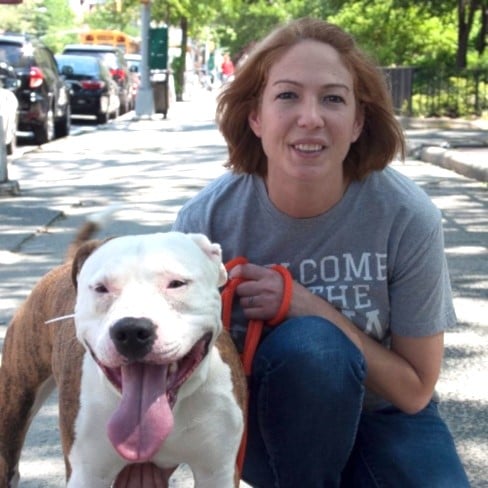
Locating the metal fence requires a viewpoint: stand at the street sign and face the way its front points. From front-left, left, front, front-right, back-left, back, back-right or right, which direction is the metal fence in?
front-left

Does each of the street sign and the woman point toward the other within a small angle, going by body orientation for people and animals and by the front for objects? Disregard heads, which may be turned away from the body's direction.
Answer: no

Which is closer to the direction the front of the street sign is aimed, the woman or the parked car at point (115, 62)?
the woman

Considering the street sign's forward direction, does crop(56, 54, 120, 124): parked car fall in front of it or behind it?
in front

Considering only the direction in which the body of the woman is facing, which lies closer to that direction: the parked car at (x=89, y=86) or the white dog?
the white dog

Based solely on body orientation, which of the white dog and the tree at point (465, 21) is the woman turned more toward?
the white dog

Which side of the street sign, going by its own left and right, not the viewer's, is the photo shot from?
front

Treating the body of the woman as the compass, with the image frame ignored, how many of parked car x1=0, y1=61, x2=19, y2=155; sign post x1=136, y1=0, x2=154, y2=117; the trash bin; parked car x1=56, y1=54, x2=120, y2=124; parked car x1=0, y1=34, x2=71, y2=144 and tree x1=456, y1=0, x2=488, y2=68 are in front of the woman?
0

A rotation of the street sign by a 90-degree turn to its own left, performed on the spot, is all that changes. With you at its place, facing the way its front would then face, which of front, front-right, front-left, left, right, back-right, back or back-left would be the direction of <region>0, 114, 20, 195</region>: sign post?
right

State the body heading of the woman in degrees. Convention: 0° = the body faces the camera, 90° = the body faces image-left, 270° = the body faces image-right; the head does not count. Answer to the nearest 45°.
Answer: approximately 0°

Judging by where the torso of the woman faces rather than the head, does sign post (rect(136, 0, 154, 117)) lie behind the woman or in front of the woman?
behind

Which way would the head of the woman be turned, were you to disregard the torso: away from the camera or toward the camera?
toward the camera

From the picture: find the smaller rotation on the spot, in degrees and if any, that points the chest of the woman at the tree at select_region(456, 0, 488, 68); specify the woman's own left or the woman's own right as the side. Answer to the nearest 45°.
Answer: approximately 180°

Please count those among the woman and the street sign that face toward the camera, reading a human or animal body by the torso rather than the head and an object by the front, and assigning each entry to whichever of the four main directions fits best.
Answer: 2

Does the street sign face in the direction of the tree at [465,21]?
no

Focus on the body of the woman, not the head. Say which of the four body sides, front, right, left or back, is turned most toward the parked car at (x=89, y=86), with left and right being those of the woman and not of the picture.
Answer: back

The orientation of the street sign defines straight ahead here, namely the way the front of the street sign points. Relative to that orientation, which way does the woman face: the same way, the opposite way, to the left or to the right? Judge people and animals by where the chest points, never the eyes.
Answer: the same way
